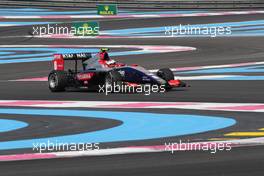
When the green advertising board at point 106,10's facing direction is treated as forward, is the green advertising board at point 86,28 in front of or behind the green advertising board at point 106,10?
in front

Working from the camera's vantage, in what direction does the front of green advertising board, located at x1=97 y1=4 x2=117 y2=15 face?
facing the viewer

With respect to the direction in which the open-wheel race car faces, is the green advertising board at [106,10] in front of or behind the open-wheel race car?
behind

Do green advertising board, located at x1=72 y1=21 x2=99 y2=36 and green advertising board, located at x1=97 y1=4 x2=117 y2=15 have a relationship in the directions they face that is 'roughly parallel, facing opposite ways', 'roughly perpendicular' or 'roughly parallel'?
roughly parallel

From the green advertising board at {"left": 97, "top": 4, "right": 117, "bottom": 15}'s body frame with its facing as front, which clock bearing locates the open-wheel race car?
The open-wheel race car is roughly at 12 o'clock from the green advertising board.

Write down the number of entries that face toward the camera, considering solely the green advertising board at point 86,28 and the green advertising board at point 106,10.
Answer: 2

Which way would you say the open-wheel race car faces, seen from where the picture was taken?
facing the viewer and to the right of the viewer

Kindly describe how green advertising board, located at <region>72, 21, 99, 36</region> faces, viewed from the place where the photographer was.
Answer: facing the viewer

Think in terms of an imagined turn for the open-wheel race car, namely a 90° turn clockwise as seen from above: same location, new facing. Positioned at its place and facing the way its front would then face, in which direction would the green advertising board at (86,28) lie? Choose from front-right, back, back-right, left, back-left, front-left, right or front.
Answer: back-right
